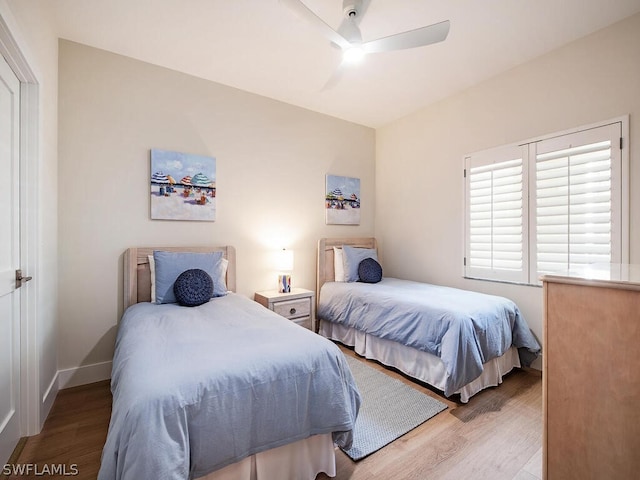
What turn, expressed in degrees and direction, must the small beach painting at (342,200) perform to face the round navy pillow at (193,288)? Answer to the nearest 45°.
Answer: approximately 90° to its right

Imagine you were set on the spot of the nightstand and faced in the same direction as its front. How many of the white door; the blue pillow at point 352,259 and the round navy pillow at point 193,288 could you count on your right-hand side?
2

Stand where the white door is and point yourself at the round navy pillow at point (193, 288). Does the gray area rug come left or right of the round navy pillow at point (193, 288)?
right

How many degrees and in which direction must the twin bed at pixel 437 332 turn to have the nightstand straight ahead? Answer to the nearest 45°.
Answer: approximately 135° to its right

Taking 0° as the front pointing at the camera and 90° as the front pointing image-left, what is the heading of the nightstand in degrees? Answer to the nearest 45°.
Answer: approximately 315°

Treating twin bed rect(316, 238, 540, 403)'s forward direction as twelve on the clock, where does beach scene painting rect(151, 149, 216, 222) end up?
The beach scene painting is roughly at 4 o'clock from the twin bed.

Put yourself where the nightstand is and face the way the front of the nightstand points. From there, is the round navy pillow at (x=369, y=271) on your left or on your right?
on your left

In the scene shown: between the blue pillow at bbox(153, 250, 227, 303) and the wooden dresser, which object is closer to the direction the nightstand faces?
the wooden dresser

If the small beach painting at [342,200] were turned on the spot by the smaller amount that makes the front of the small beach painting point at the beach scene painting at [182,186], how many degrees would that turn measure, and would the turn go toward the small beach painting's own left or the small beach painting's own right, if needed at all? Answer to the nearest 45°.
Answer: approximately 90° to the small beach painting's own right

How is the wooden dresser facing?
to the viewer's left
